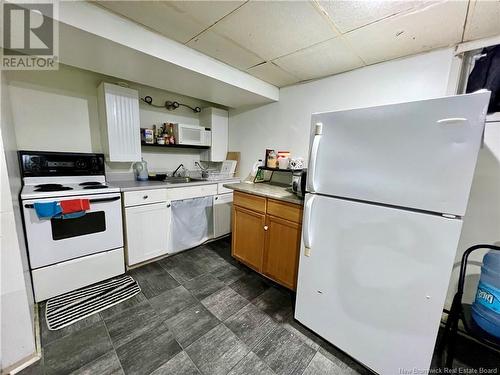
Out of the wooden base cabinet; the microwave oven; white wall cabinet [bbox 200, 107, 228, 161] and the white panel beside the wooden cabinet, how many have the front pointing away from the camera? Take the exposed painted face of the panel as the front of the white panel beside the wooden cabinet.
0

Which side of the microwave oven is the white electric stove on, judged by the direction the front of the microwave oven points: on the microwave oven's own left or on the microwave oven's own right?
on the microwave oven's own right

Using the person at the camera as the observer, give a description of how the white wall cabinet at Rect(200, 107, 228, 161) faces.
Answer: facing the viewer and to the right of the viewer

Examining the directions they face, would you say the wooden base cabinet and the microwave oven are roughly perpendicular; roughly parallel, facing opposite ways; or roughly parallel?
roughly perpendicular

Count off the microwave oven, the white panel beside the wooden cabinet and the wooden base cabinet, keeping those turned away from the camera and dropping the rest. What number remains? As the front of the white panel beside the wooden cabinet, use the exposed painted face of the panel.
0

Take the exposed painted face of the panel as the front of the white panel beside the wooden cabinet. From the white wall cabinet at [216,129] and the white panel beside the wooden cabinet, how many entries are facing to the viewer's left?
0

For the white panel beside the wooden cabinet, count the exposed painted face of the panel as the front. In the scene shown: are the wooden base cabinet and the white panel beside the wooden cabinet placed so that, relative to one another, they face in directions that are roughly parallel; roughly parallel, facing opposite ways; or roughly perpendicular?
roughly perpendicular

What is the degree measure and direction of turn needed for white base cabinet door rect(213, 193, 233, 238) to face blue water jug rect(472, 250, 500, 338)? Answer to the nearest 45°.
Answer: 0° — it already faces it

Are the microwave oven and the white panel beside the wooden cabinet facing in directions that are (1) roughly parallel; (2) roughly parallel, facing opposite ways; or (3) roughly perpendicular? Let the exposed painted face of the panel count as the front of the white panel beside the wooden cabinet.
roughly parallel

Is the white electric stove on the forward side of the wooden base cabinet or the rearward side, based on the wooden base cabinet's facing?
on the forward side

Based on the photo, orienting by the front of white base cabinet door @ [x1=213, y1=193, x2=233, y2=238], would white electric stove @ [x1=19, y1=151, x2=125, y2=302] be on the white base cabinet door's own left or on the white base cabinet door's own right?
on the white base cabinet door's own right

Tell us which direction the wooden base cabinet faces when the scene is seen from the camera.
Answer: facing the viewer and to the left of the viewer
